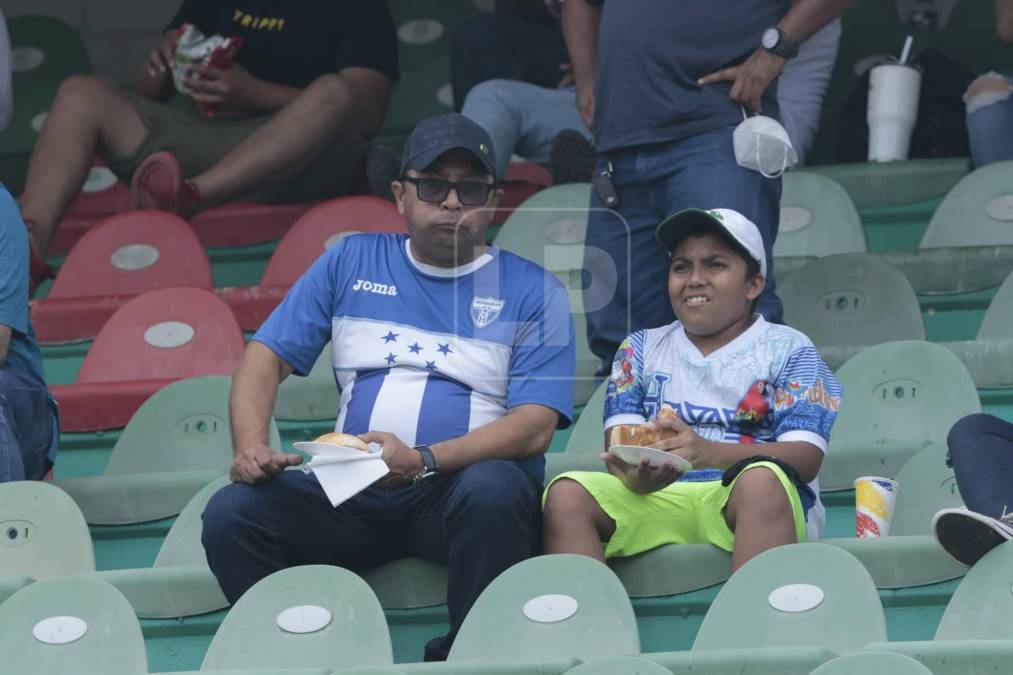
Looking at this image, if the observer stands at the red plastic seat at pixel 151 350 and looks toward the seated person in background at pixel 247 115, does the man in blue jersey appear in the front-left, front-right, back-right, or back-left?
back-right

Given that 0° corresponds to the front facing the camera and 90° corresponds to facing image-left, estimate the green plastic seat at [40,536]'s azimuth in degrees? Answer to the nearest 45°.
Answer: approximately 0°

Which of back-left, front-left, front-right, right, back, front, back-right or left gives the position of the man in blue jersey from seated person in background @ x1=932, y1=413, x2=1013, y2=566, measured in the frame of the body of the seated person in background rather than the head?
front-right

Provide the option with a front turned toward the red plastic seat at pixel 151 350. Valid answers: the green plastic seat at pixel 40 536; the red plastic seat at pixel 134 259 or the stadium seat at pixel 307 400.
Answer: the red plastic seat at pixel 134 259

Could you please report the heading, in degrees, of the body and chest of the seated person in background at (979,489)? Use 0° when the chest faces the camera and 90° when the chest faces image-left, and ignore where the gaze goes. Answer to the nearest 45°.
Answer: approximately 45°

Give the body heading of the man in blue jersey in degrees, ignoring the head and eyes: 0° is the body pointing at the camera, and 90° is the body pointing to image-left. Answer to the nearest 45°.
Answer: approximately 0°

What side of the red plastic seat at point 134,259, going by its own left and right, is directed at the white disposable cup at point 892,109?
left
